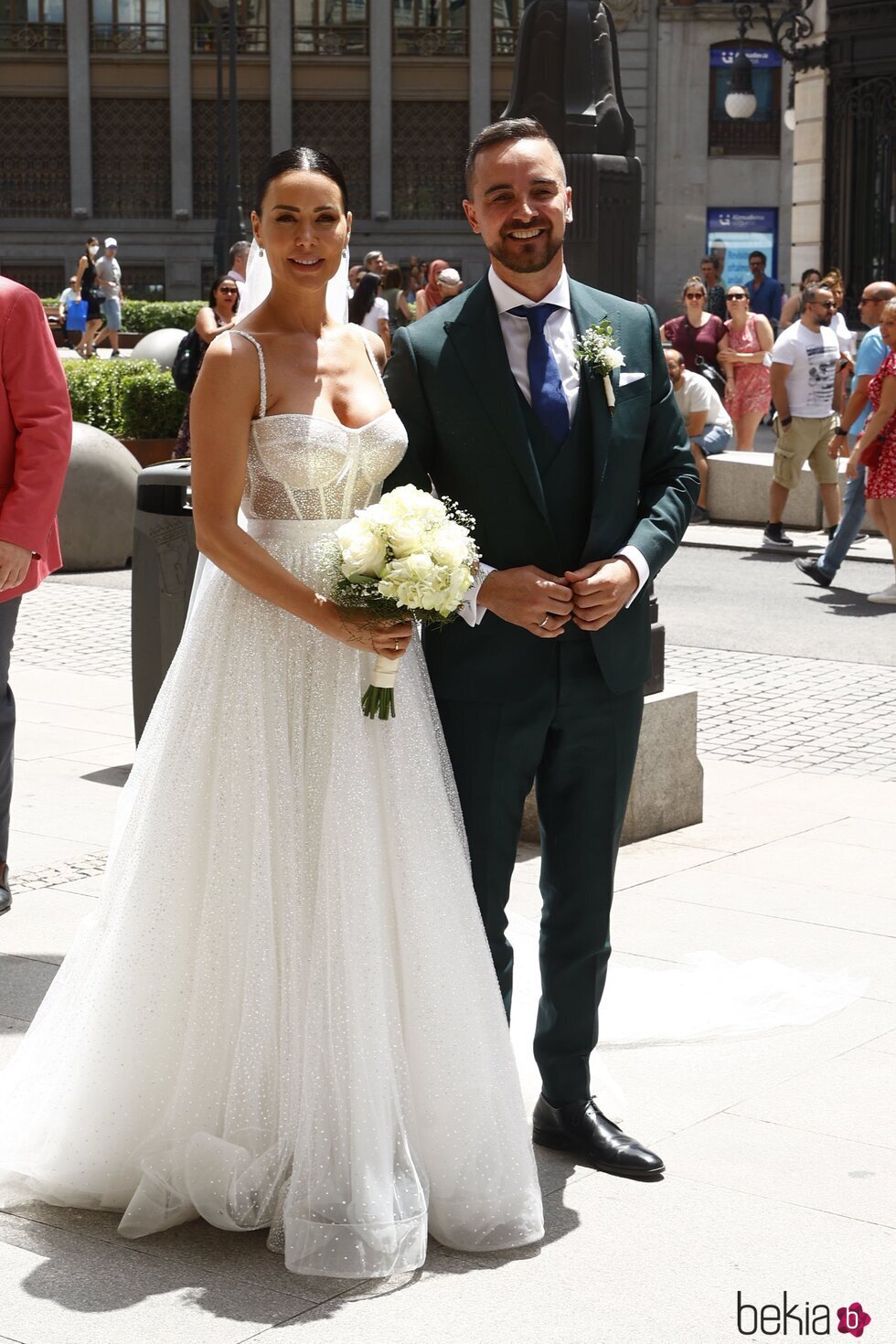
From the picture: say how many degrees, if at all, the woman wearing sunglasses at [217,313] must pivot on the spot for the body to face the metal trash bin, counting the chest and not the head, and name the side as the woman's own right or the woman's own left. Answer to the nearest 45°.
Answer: approximately 45° to the woman's own right

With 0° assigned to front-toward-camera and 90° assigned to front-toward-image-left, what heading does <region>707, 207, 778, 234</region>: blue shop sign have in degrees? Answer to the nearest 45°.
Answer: approximately 0°

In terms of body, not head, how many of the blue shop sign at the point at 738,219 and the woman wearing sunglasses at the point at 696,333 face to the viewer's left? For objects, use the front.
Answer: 0

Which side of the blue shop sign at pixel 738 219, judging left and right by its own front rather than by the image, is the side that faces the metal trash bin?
front

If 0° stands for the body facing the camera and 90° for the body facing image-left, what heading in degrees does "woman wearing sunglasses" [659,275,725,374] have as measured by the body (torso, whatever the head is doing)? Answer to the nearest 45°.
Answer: approximately 0°

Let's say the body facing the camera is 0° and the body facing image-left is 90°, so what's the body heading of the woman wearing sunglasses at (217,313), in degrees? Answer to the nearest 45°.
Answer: approximately 315°

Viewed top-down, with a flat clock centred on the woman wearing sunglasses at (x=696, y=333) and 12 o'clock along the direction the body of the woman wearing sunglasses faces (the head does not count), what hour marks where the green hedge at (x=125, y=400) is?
The green hedge is roughly at 2 o'clock from the woman wearing sunglasses.
